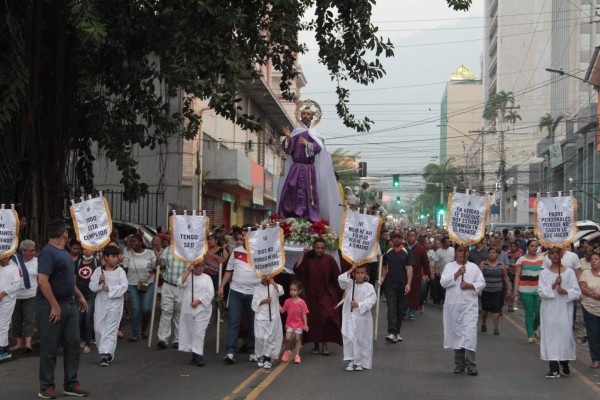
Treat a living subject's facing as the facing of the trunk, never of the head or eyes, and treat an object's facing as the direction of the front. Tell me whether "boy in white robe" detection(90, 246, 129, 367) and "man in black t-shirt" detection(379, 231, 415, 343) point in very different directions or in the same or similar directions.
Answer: same or similar directions

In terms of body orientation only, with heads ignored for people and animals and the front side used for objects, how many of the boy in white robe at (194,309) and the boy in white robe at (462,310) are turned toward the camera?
2

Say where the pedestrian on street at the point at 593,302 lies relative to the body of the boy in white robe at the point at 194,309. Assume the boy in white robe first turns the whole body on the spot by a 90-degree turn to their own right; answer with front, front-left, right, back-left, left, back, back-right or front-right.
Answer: back

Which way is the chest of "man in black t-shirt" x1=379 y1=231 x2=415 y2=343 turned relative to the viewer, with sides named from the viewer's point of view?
facing the viewer

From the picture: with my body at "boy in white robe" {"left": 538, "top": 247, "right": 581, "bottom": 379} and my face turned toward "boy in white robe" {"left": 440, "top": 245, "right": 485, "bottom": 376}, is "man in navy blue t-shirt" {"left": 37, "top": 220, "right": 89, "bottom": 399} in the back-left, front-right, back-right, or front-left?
front-left

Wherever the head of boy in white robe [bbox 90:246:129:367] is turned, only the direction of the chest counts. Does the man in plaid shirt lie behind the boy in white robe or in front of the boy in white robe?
behind

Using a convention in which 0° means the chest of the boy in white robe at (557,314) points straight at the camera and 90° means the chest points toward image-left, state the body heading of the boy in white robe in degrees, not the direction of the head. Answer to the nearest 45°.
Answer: approximately 0°

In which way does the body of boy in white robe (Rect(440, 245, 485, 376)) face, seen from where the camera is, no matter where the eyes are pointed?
toward the camera

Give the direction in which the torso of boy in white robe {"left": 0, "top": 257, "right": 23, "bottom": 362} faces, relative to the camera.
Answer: toward the camera

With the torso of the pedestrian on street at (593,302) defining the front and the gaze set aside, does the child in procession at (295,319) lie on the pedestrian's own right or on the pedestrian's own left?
on the pedestrian's own right
